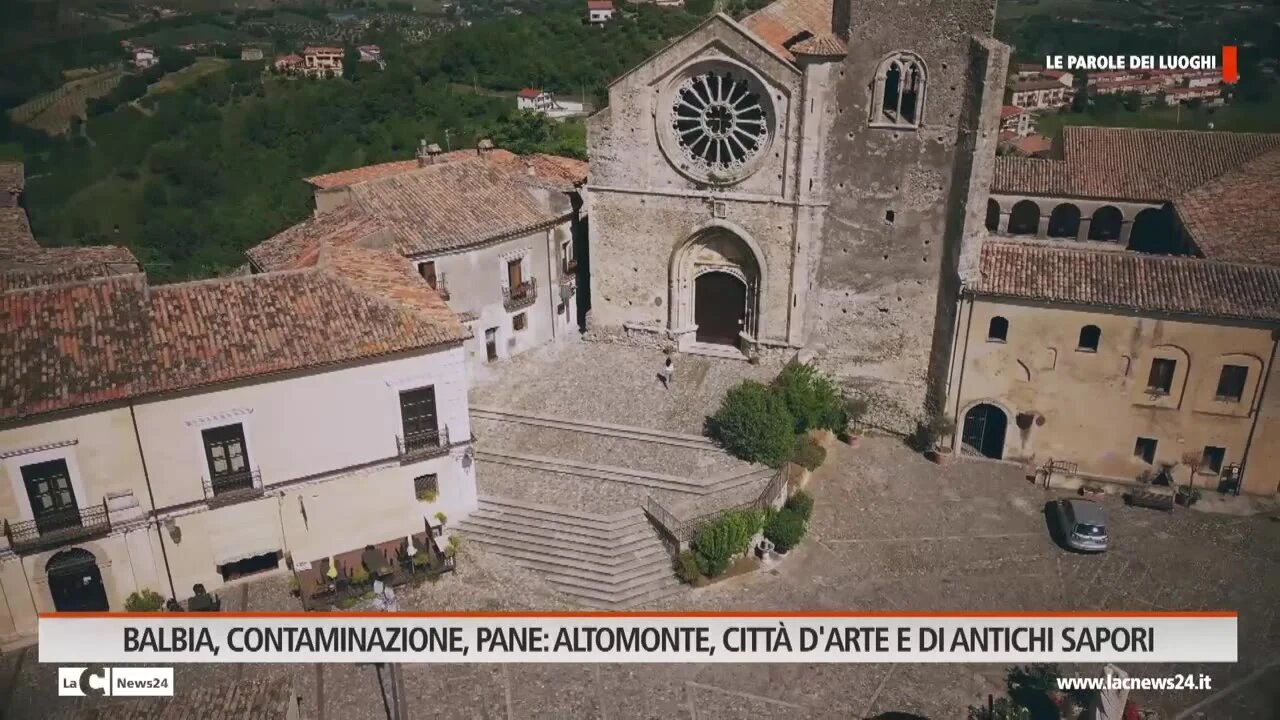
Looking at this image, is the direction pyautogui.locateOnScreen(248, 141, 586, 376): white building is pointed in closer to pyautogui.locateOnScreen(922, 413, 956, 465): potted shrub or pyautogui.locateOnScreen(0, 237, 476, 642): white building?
the potted shrub

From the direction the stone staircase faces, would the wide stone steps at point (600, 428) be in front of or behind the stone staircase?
behind

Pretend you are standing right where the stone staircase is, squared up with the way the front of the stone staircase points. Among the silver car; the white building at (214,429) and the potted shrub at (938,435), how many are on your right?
1

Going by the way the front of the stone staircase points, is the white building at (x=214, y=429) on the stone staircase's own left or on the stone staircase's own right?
on the stone staircase's own right

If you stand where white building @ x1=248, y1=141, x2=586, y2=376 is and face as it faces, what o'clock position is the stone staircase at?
The stone staircase is roughly at 1 o'clock from the white building.

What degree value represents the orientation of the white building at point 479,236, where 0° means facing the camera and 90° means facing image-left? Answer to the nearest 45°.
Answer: approximately 315°

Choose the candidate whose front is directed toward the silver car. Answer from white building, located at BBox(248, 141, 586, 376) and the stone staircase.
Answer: the white building
